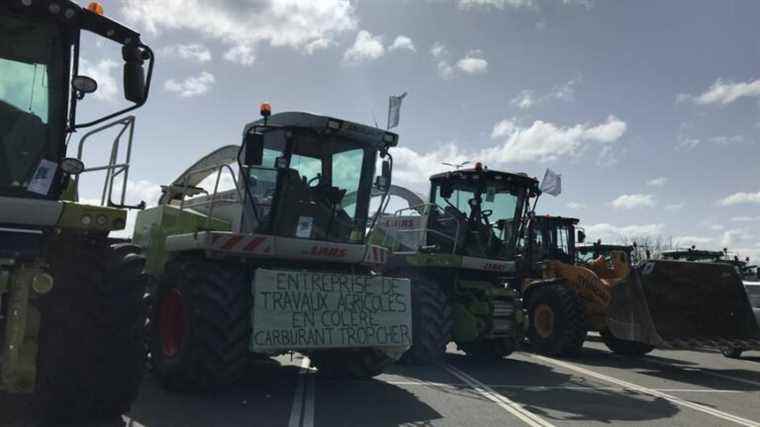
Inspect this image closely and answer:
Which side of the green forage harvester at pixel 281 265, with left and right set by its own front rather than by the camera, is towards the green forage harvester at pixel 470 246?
left

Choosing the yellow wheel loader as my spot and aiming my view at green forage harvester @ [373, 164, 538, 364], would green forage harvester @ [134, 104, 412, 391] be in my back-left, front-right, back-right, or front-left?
front-left

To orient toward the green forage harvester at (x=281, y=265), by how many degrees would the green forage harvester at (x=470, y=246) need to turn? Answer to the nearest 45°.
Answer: approximately 90° to its right

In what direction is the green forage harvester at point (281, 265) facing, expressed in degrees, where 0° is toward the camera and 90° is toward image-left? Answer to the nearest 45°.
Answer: approximately 315°

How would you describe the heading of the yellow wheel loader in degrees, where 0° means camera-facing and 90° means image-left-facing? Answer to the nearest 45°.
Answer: approximately 315°

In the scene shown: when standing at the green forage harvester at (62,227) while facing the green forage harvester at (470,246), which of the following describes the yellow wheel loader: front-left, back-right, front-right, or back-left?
front-right

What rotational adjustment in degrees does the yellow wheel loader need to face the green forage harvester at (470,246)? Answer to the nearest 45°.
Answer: approximately 135° to its right

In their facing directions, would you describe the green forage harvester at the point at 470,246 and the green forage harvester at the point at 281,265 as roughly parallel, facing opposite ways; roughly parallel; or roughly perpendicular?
roughly parallel

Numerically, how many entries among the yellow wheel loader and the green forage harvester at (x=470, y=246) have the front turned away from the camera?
0

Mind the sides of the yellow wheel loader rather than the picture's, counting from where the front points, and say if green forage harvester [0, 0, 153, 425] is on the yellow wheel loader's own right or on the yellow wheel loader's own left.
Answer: on the yellow wheel loader's own right

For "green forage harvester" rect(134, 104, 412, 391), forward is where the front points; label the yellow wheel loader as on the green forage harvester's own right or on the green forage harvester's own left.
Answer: on the green forage harvester's own left

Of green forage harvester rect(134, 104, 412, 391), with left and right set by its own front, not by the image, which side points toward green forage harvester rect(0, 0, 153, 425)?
right

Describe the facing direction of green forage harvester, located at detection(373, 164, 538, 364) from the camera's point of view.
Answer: facing the viewer and to the right of the viewer

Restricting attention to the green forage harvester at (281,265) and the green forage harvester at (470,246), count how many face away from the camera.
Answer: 0

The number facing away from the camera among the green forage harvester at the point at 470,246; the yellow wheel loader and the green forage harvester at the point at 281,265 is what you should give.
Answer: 0
